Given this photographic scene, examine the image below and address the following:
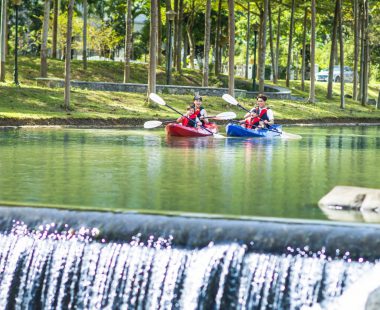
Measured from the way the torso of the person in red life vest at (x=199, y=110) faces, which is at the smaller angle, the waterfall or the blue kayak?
the waterfall

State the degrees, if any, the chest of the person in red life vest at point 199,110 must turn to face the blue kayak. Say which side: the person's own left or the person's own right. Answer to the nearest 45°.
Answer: approximately 135° to the person's own left

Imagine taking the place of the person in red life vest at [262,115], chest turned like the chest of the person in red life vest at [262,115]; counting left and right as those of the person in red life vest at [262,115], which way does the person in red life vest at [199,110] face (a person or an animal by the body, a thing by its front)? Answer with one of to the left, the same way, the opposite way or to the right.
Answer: the same way

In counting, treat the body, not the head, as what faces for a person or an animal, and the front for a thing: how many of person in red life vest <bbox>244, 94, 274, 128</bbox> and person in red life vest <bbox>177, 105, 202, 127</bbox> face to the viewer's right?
0

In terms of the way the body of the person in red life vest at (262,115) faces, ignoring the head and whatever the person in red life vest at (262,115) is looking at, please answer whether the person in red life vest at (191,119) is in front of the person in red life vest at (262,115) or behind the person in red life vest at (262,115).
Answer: in front

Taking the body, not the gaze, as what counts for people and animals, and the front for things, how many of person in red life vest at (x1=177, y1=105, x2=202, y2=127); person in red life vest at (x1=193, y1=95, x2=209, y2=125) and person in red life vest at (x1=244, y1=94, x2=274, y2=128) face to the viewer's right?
0

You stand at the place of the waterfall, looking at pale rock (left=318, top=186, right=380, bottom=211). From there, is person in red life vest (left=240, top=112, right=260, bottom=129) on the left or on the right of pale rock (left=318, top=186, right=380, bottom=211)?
left

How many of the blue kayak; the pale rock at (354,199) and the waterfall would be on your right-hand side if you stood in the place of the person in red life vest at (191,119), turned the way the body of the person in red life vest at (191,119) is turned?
0

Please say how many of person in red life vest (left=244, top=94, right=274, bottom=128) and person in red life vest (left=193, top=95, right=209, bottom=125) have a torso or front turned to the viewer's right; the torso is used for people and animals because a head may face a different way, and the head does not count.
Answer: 0

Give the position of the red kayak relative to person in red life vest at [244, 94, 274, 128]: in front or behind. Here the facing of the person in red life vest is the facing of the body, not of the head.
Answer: in front

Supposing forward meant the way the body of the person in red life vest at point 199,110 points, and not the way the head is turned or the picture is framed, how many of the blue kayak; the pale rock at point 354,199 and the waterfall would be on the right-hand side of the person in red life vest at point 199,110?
0

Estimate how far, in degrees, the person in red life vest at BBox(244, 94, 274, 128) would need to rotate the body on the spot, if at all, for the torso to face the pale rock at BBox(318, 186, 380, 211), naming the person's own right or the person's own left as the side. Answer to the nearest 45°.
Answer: approximately 45° to the person's own left

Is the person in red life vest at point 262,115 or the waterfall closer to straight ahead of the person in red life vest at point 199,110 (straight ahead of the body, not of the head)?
the waterfall

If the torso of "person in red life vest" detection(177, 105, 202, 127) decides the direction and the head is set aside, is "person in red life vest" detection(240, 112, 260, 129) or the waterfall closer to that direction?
the waterfall

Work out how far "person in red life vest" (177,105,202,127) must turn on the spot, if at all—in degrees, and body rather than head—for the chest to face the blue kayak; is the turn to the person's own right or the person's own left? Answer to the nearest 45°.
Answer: approximately 135° to the person's own left

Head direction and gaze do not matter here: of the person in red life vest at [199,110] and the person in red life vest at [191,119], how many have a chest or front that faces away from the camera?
0

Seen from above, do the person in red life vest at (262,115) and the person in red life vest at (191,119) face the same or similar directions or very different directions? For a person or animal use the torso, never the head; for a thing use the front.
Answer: same or similar directions

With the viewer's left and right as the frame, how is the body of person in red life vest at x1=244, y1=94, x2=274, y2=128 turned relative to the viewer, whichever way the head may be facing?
facing the viewer and to the left of the viewer
